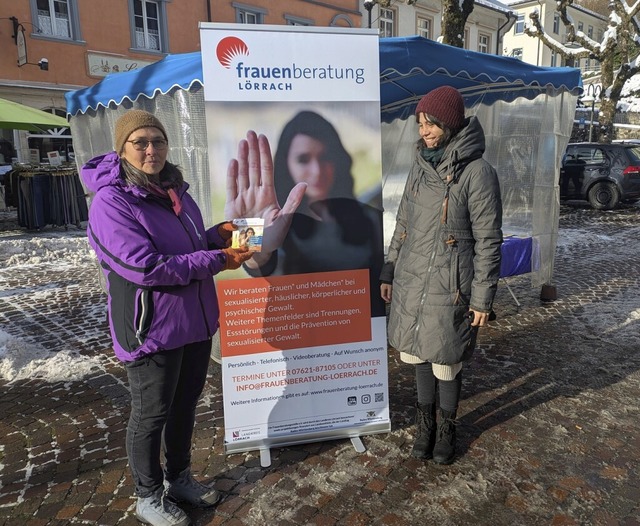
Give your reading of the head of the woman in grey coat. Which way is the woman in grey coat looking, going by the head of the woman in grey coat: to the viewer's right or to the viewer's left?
to the viewer's left

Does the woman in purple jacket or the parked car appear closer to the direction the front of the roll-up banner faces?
the woman in purple jacket

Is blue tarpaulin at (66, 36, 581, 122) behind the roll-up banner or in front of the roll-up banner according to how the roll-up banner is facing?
behind

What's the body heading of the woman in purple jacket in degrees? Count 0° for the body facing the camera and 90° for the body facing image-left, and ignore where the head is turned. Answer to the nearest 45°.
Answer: approximately 315°

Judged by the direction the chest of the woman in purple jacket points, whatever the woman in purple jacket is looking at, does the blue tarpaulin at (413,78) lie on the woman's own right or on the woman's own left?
on the woman's own left

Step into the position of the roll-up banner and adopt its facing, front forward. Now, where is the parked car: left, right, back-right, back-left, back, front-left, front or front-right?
back-left

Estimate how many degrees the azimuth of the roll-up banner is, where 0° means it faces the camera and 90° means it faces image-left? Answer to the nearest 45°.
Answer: approximately 0°
